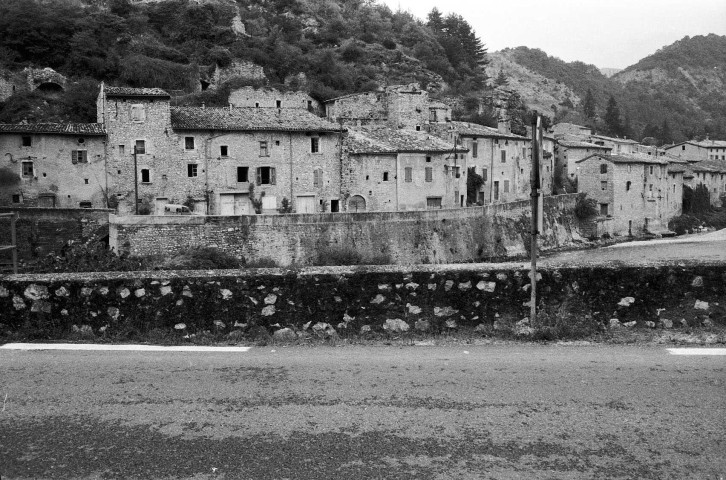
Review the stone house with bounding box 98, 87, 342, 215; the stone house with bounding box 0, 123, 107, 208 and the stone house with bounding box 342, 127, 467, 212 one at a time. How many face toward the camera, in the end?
3

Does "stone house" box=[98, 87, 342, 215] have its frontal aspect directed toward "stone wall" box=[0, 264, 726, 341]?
yes

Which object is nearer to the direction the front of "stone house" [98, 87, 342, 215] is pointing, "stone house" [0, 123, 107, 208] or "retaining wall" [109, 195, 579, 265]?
the retaining wall

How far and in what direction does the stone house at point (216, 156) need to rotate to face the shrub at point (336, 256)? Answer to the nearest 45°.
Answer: approximately 45° to its left

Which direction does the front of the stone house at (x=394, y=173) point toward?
toward the camera

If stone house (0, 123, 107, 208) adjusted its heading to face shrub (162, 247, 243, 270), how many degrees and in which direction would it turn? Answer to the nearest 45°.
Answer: approximately 45° to its left

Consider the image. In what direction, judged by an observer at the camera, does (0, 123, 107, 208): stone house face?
facing the viewer

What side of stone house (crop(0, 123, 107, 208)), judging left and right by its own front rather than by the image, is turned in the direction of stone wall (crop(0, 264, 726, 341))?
front

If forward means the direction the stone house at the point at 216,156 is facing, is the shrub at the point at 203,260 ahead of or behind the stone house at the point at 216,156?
ahead

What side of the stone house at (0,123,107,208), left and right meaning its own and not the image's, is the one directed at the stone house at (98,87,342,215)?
left

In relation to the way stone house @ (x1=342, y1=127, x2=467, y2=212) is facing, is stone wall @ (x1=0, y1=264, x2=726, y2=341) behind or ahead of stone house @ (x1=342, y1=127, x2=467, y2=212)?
ahead
